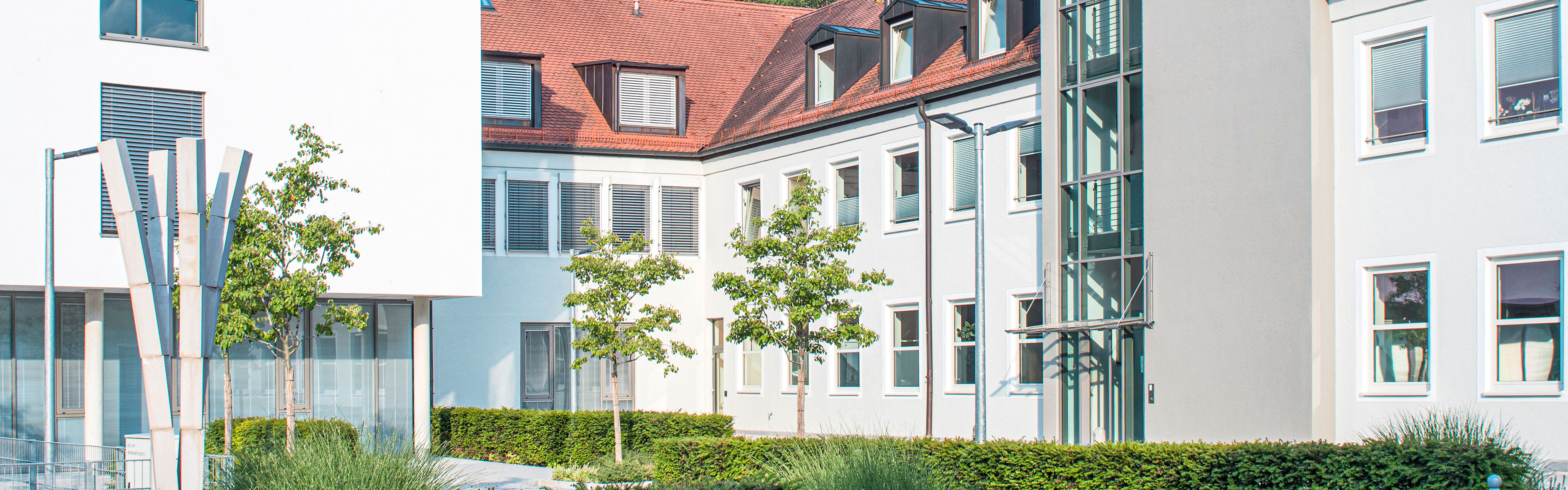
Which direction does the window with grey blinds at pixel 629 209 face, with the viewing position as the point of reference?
facing the viewer

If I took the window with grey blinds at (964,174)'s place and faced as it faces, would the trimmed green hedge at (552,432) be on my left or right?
on my right

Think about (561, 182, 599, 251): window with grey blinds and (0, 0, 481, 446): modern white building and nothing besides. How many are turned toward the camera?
2

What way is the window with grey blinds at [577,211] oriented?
toward the camera

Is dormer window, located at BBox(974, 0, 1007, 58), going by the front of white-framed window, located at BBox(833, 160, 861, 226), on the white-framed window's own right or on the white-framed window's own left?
on the white-framed window's own left

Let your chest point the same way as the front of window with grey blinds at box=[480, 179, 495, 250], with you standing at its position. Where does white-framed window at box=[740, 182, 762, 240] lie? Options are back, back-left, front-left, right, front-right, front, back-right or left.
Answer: left

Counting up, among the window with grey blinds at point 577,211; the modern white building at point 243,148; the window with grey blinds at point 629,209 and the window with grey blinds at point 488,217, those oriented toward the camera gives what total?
4

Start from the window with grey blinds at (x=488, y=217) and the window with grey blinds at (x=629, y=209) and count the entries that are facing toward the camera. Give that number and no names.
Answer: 2

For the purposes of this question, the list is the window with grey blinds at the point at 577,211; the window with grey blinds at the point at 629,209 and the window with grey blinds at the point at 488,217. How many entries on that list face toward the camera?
3

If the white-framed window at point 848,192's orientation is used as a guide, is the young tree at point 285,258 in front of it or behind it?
in front

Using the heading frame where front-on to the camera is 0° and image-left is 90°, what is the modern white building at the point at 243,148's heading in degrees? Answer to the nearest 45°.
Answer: approximately 0°

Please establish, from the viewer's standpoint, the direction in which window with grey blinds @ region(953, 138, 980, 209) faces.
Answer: facing the viewer and to the left of the viewer
